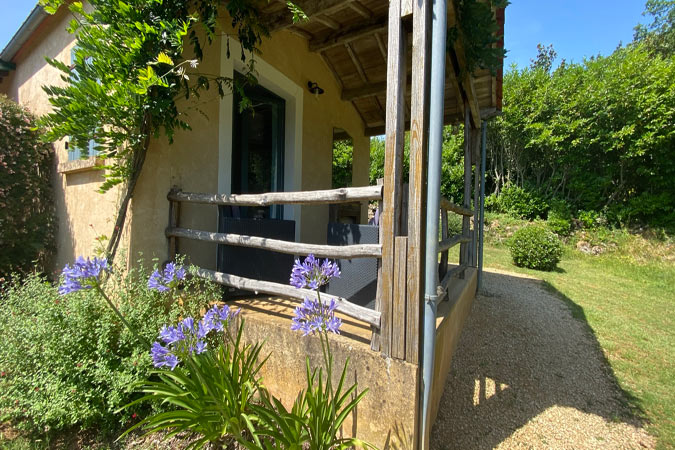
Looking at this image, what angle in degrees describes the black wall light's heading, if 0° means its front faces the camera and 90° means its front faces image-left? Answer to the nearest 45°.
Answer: approximately 315°

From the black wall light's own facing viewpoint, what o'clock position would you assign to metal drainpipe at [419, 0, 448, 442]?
The metal drainpipe is roughly at 1 o'clock from the black wall light.

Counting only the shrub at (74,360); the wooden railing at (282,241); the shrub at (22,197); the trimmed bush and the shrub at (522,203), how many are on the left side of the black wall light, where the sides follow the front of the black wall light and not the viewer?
2

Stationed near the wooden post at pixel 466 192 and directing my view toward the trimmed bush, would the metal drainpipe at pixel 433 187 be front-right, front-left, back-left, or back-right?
back-right

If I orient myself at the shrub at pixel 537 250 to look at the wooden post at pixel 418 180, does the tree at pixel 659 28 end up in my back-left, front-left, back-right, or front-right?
back-left

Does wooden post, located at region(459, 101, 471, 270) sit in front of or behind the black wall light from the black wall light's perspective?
in front

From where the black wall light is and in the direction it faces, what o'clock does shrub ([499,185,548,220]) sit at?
The shrub is roughly at 9 o'clock from the black wall light.

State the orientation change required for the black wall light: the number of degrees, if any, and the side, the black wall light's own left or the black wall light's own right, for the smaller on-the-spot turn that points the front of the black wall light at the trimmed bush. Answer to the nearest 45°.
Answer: approximately 90° to the black wall light's own left

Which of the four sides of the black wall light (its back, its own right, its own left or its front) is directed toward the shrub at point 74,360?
right

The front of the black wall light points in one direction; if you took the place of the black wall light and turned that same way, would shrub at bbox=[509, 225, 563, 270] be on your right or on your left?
on your left

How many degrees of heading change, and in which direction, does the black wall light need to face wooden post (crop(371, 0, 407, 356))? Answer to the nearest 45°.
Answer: approximately 45° to its right

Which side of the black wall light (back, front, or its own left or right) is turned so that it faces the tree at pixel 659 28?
left

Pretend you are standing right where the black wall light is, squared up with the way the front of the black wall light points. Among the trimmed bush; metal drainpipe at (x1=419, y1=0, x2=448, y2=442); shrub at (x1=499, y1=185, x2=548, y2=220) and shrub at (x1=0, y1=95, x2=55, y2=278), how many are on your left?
2

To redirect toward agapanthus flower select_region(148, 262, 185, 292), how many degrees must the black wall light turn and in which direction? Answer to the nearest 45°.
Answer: approximately 45° to its right
